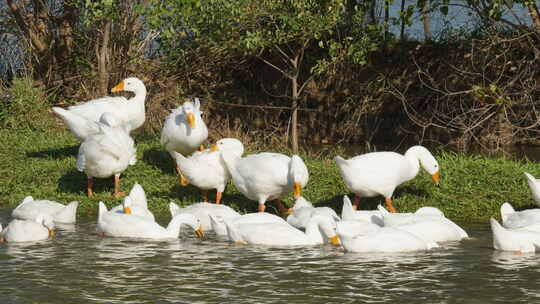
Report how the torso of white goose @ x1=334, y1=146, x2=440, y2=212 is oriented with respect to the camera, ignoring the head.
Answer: to the viewer's right

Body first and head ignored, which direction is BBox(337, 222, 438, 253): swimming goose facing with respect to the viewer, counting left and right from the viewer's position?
facing to the left of the viewer

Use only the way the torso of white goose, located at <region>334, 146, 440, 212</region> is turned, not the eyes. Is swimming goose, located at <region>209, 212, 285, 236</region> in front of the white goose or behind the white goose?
behind

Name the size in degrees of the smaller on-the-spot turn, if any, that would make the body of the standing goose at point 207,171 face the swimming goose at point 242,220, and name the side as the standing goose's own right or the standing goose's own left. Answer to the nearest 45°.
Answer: approximately 90° to the standing goose's own right

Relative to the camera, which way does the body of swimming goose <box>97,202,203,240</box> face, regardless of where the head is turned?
to the viewer's right

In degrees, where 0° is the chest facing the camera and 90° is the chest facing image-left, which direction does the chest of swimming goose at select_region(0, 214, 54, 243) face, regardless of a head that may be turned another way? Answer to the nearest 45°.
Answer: approximately 270°

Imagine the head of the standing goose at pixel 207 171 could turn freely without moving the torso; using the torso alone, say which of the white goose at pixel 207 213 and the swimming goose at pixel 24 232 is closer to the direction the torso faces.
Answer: the white goose

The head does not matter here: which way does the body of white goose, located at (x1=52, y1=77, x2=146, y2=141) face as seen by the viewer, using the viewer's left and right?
facing to the right of the viewer
